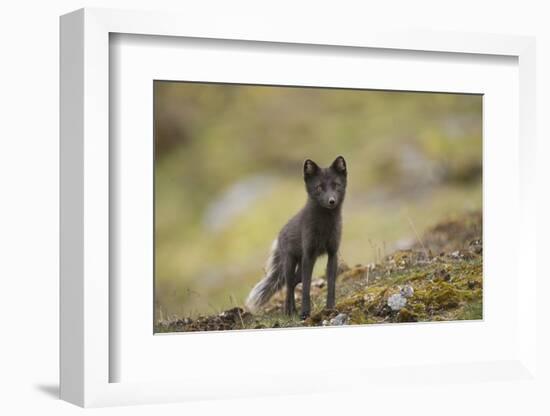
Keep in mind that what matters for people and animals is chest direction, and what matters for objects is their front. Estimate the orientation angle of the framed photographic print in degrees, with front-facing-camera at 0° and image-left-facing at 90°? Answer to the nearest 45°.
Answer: approximately 315°
